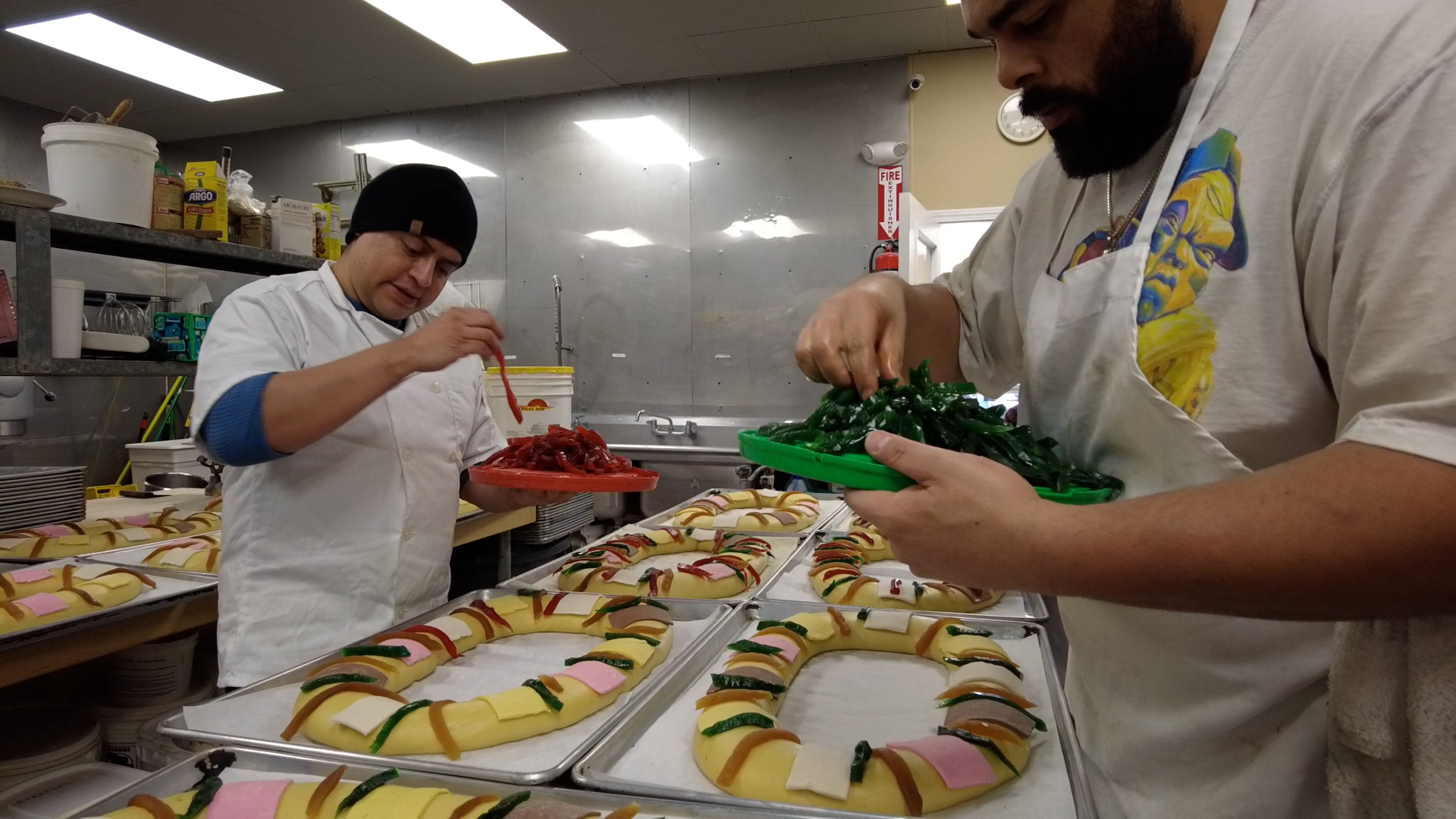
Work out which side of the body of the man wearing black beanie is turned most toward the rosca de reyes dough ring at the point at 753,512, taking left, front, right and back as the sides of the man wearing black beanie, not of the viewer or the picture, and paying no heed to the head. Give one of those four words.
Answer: left

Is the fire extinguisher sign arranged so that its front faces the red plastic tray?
yes

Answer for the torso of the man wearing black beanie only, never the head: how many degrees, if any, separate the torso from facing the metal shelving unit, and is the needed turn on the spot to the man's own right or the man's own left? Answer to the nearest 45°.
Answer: approximately 180°

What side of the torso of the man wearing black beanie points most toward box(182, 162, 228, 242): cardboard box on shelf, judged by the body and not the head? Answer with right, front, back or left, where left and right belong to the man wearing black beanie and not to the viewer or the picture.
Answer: back

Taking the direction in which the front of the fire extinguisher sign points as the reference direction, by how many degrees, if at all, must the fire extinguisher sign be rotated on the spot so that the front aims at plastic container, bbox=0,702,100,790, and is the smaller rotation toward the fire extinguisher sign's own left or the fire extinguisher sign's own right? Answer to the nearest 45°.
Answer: approximately 45° to the fire extinguisher sign's own right

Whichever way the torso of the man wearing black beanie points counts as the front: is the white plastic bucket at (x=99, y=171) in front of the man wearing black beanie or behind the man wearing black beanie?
behind

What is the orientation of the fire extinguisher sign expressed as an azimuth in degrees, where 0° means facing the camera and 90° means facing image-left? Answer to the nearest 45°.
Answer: approximately 0°
